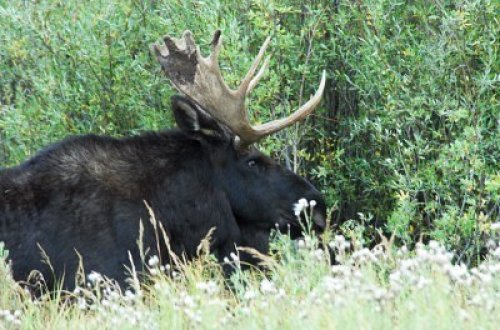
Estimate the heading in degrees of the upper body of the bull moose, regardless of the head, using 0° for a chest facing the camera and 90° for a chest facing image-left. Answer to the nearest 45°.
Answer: approximately 270°

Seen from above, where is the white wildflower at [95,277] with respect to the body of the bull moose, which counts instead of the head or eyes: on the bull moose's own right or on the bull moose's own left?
on the bull moose's own right
